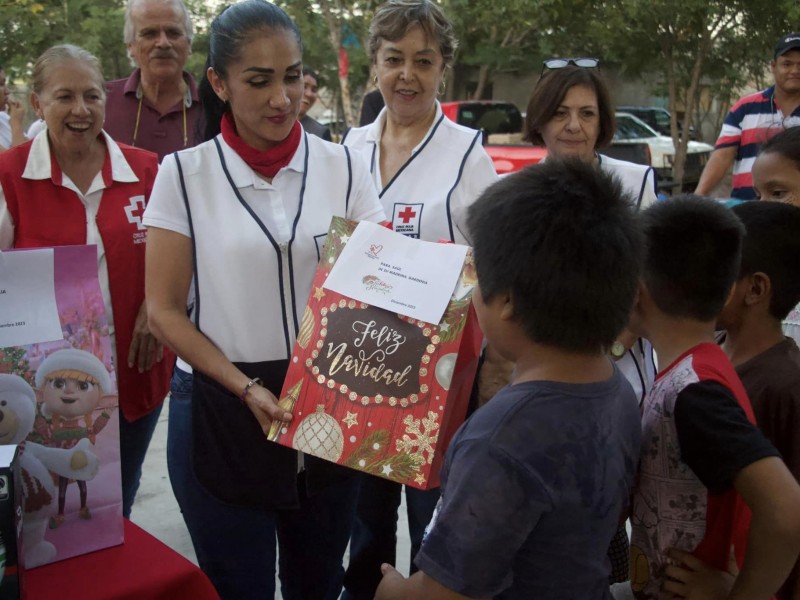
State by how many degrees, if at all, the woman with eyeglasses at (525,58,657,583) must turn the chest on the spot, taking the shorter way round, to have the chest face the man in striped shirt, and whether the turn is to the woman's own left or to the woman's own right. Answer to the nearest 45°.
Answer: approximately 135° to the woman's own left

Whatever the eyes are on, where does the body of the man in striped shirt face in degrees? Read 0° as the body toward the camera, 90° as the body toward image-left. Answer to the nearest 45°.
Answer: approximately 0°

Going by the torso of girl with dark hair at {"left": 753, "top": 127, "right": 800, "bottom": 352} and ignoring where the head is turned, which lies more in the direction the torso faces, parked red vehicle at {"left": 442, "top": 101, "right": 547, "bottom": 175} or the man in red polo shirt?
the man in red polo shirt

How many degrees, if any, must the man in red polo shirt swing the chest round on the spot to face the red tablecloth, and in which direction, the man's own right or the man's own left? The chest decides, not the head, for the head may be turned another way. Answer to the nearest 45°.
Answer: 0° — they already face it

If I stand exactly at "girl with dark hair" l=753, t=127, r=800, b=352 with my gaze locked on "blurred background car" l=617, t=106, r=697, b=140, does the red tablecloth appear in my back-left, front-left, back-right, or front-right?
back-left

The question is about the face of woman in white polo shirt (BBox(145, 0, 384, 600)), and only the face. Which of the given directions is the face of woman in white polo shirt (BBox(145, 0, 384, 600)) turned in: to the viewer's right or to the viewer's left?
to the viewer's right

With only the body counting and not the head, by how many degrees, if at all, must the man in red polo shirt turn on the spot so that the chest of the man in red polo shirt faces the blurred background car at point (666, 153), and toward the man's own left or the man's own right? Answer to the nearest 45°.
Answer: approximately 135° to the man's own left

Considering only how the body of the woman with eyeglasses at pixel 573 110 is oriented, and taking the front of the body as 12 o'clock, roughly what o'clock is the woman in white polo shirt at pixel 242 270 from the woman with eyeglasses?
The woman in white polo shirt is roughly at 1 o'clock from the woman with eyeglasses.

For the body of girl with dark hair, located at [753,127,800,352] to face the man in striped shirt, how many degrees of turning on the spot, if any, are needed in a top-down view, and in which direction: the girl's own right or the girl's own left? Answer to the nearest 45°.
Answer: approximately 135° to the girl's own right
